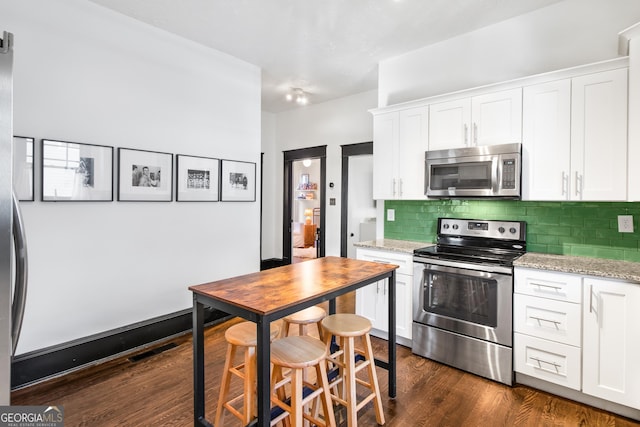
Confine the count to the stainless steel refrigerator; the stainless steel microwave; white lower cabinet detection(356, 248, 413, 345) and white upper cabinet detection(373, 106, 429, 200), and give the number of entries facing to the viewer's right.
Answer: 1

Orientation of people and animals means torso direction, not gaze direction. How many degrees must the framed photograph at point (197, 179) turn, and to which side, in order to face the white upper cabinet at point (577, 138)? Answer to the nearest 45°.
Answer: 0° — it already faces it

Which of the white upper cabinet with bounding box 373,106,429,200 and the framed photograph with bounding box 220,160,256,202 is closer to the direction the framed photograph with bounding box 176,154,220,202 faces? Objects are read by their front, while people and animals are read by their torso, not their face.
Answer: the white upper cabinet

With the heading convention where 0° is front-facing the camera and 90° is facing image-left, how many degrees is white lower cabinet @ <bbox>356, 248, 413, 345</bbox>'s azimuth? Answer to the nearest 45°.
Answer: approximately 45°

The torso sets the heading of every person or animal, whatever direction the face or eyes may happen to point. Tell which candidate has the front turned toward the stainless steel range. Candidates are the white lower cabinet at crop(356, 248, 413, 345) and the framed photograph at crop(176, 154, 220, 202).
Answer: the framed photograph

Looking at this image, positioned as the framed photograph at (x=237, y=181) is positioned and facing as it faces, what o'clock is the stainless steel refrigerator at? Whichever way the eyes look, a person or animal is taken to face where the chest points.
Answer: The stainless steel refrigerator is roughly at 2 o'clock from the framed photograph.

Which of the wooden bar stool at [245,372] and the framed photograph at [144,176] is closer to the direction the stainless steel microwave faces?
the wooden bar stool

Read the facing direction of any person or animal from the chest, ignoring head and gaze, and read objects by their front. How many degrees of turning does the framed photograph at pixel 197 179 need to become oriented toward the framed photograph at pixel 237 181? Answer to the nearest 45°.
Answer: approximately 90° to its left

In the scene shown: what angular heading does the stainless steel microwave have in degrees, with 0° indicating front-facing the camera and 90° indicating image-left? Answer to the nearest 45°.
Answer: approximately 0°

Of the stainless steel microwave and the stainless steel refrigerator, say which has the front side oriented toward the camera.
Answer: the stainless steel microwave

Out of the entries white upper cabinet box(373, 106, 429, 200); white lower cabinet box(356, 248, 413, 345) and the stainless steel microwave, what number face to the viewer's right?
0

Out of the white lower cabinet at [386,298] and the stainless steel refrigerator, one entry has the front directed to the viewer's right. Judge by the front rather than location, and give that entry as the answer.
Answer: the stainless steel refrigerator

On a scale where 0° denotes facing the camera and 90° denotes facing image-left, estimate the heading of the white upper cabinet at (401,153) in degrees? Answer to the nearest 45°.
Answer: approximately 45°

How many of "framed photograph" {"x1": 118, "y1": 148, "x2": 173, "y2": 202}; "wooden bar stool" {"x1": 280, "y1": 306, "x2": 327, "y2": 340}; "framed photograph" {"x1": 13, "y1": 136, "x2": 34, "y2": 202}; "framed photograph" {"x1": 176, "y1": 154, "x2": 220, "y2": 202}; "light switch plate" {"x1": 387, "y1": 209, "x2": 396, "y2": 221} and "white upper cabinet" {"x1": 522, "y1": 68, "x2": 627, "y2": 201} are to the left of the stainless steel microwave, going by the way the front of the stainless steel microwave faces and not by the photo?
1

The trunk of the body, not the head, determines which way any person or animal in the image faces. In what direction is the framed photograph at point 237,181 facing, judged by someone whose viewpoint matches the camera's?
facing the viewer and to the right of the viewer

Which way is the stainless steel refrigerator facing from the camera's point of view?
to the viewer's right

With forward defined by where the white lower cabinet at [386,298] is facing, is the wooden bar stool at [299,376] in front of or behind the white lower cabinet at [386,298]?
in front

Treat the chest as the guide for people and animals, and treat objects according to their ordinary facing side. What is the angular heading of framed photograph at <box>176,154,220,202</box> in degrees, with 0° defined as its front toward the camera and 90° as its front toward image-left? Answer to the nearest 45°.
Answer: approximately 315°
